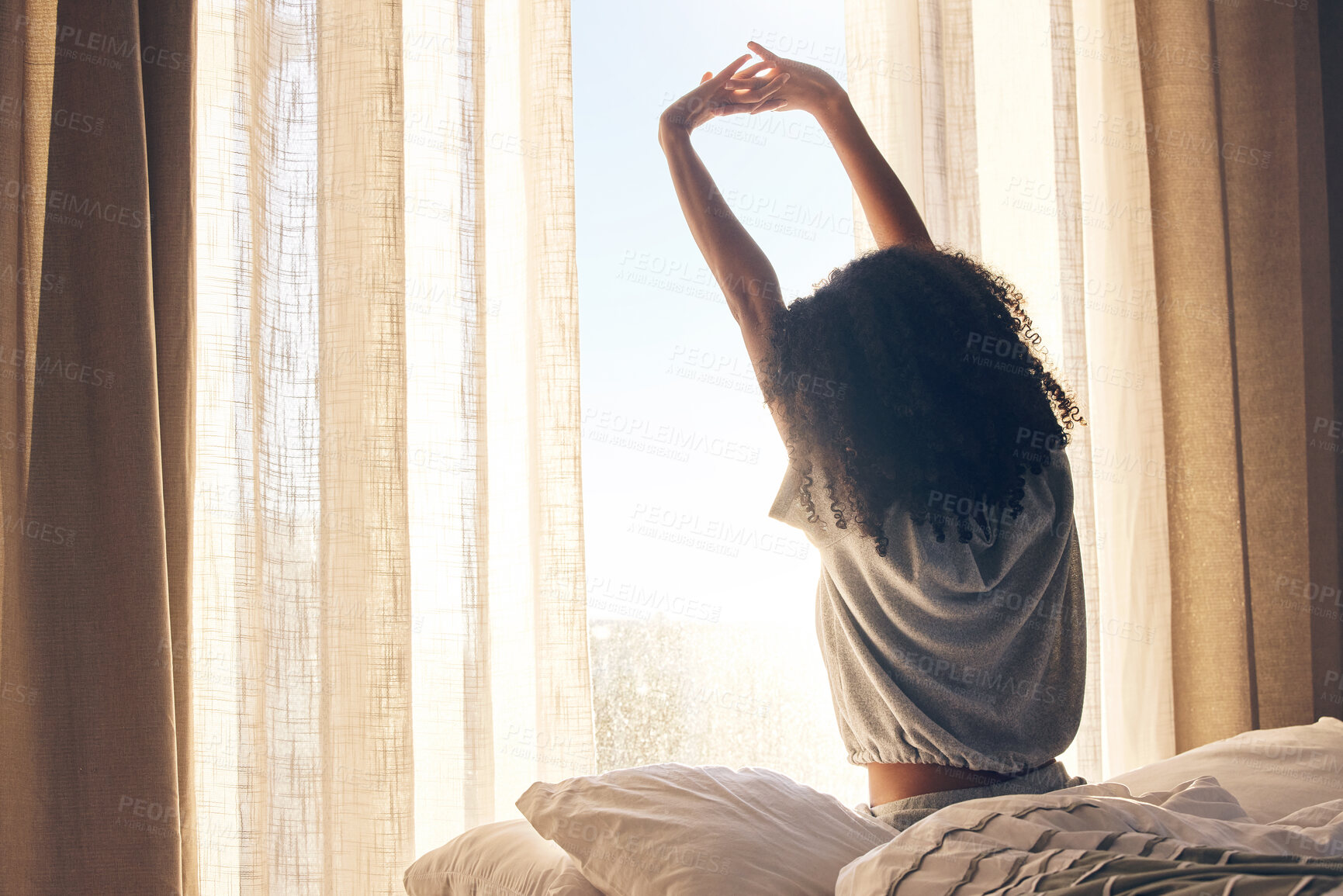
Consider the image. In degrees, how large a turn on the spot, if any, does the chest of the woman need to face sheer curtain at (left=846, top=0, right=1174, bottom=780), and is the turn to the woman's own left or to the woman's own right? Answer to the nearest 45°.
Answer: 0° — they already face it

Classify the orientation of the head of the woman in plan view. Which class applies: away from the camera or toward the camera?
away from the camera

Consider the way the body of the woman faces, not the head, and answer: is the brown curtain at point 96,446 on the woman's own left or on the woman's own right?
on the woman's own left

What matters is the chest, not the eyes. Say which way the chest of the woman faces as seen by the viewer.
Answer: away from the camera
